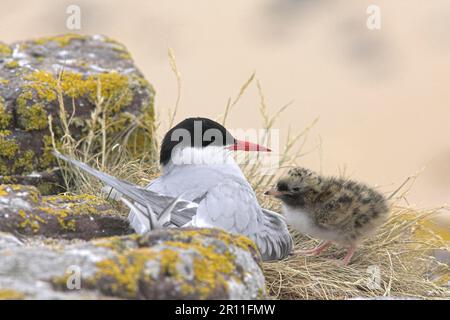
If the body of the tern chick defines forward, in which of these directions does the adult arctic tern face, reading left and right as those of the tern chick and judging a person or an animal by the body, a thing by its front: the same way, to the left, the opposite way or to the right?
the opposite way

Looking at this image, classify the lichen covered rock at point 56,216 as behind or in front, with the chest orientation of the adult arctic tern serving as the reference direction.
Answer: behind

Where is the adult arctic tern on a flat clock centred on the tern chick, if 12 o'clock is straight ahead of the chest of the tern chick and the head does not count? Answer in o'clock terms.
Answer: The adult arctic tern is roughly at 11 o'clock from the tern chick.

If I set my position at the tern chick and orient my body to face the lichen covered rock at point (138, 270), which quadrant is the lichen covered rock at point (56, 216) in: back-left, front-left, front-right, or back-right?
front-right

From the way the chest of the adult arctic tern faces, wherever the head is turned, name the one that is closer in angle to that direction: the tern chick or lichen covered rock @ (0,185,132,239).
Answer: the tern chick

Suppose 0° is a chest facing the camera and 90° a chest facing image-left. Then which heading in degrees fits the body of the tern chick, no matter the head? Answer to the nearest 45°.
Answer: approximately 90°

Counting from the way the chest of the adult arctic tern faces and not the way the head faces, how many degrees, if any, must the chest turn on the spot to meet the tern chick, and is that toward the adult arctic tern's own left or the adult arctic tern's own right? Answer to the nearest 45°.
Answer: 0° — it already faces it

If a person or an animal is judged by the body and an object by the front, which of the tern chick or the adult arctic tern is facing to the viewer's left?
the tern chick

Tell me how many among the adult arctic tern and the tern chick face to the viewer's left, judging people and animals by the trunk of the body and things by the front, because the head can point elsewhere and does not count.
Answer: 1

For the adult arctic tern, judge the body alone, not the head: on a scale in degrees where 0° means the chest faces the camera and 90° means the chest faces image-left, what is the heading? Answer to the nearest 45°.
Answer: approximately 270°

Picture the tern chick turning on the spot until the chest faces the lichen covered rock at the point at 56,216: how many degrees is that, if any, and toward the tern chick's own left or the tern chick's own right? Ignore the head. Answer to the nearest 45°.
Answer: approximately 45° to the tern chick's own left
